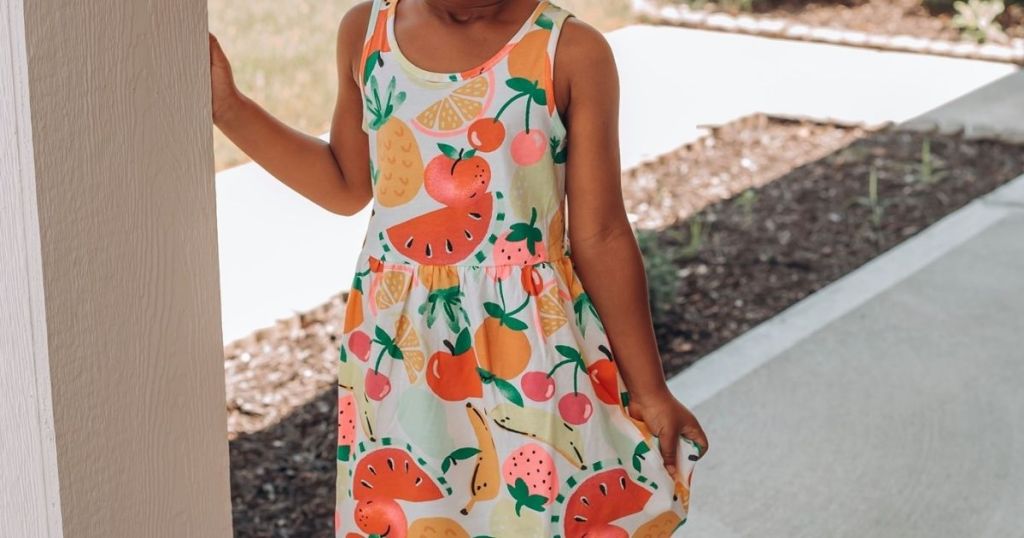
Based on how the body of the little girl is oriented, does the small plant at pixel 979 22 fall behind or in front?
behind

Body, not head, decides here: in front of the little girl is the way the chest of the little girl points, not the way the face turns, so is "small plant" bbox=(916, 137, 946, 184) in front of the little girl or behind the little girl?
behind

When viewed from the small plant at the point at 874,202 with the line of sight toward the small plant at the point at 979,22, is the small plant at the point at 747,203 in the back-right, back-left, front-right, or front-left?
back-left

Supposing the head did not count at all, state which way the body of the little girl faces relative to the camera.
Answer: toward the camera

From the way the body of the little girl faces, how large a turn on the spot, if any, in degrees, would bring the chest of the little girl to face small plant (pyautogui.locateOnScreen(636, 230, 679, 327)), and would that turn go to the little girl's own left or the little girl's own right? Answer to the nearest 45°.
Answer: approximately 180°

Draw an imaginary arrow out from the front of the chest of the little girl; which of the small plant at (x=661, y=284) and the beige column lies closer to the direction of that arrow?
the beige column

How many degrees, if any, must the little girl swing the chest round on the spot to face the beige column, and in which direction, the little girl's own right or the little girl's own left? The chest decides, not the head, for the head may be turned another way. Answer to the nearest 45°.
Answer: approximately 45° to the little girl's own right

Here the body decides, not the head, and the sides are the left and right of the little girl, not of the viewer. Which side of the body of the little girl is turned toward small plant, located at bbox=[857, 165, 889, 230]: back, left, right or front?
back

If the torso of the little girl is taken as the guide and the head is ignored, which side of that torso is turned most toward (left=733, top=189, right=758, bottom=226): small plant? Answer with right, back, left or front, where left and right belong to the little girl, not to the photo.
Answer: back

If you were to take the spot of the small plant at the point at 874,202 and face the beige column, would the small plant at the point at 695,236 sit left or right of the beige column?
right

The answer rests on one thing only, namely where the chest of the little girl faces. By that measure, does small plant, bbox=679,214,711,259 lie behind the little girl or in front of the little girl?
behind
